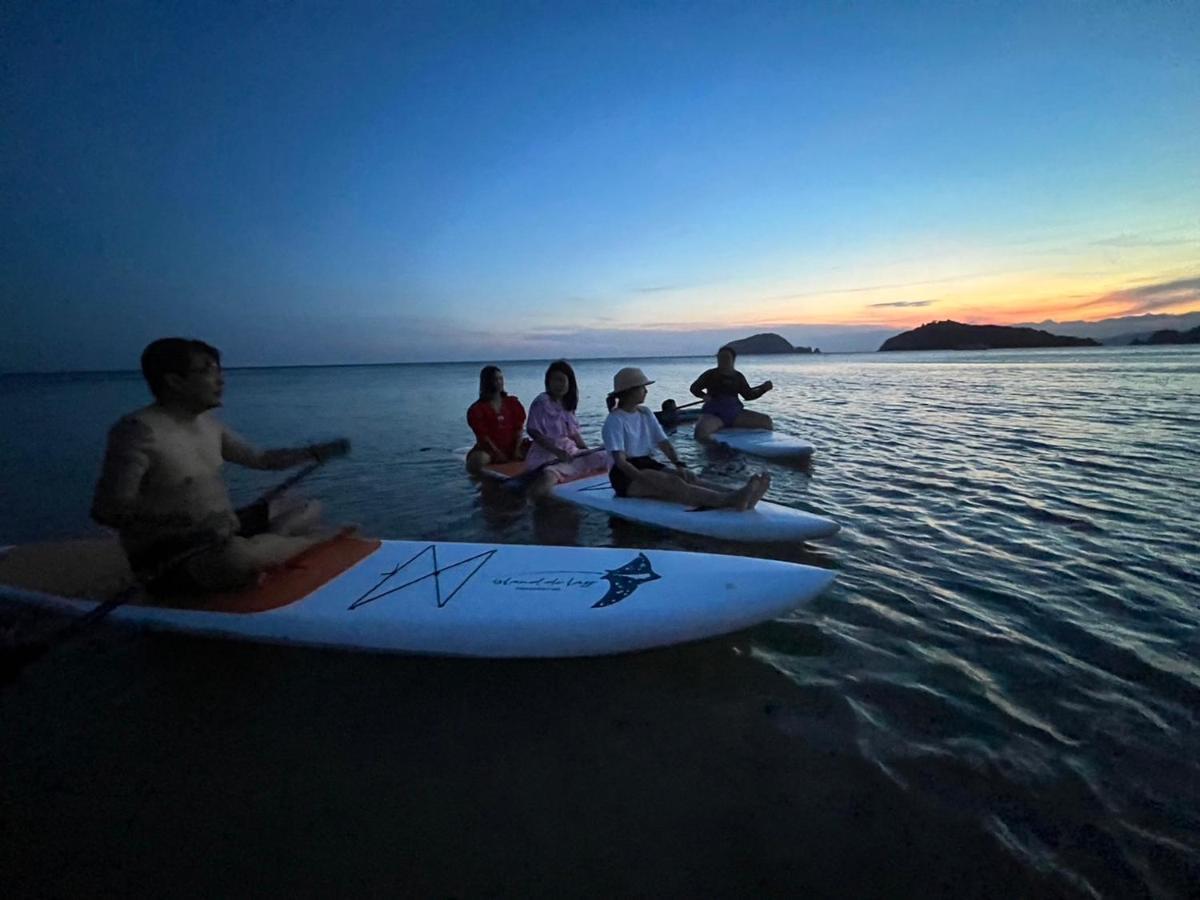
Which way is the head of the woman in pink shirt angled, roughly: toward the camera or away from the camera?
toward the camera

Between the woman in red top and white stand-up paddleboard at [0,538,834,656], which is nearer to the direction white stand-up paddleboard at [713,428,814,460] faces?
the white stand-up paddleboard

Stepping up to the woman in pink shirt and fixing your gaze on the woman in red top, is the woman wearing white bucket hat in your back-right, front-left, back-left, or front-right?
back-right

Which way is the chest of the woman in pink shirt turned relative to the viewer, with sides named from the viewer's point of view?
facing the viewer and to the right of the viewer

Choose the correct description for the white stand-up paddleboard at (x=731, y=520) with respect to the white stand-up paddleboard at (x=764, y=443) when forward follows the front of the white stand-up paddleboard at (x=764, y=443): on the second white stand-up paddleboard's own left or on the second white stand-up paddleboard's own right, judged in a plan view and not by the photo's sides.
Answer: on the second white stand-up paddleboard's own right

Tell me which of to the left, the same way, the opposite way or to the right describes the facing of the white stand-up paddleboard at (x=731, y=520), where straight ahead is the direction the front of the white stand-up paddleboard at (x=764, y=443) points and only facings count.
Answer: the same way

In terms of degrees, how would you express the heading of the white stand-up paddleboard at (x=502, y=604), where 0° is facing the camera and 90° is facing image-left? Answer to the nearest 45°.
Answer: approximately 270°

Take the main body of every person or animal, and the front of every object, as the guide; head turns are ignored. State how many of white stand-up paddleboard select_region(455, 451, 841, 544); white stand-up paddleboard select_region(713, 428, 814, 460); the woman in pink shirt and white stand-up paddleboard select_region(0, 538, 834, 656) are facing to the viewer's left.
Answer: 0

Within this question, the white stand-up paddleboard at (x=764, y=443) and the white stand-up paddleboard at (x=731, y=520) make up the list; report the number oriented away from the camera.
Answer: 0
